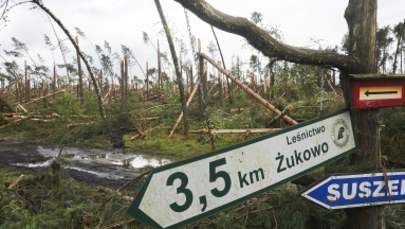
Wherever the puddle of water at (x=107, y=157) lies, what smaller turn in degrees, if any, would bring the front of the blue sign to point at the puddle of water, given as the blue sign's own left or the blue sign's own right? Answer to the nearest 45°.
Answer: approximately 135° to the blue sign's own right

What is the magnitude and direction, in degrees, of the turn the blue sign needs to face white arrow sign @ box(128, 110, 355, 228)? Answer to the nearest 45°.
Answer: approximately 45° to its right

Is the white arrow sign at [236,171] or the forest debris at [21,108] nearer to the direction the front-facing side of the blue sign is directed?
the white arrow sign

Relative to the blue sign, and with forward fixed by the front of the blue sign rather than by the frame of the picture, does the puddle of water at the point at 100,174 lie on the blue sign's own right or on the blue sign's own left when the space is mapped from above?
on the blue sign's own right

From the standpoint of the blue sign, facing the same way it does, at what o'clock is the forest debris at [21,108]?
The forest debris is roughly at 4 o'clock from the blue sign.

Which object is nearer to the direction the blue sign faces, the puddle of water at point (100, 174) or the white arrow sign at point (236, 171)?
the white arrow sign

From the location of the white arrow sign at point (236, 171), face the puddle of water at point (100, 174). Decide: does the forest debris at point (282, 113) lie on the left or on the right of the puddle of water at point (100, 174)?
right

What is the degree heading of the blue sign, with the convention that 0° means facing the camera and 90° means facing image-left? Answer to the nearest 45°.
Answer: approximately 0°

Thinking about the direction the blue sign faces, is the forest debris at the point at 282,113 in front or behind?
behind
